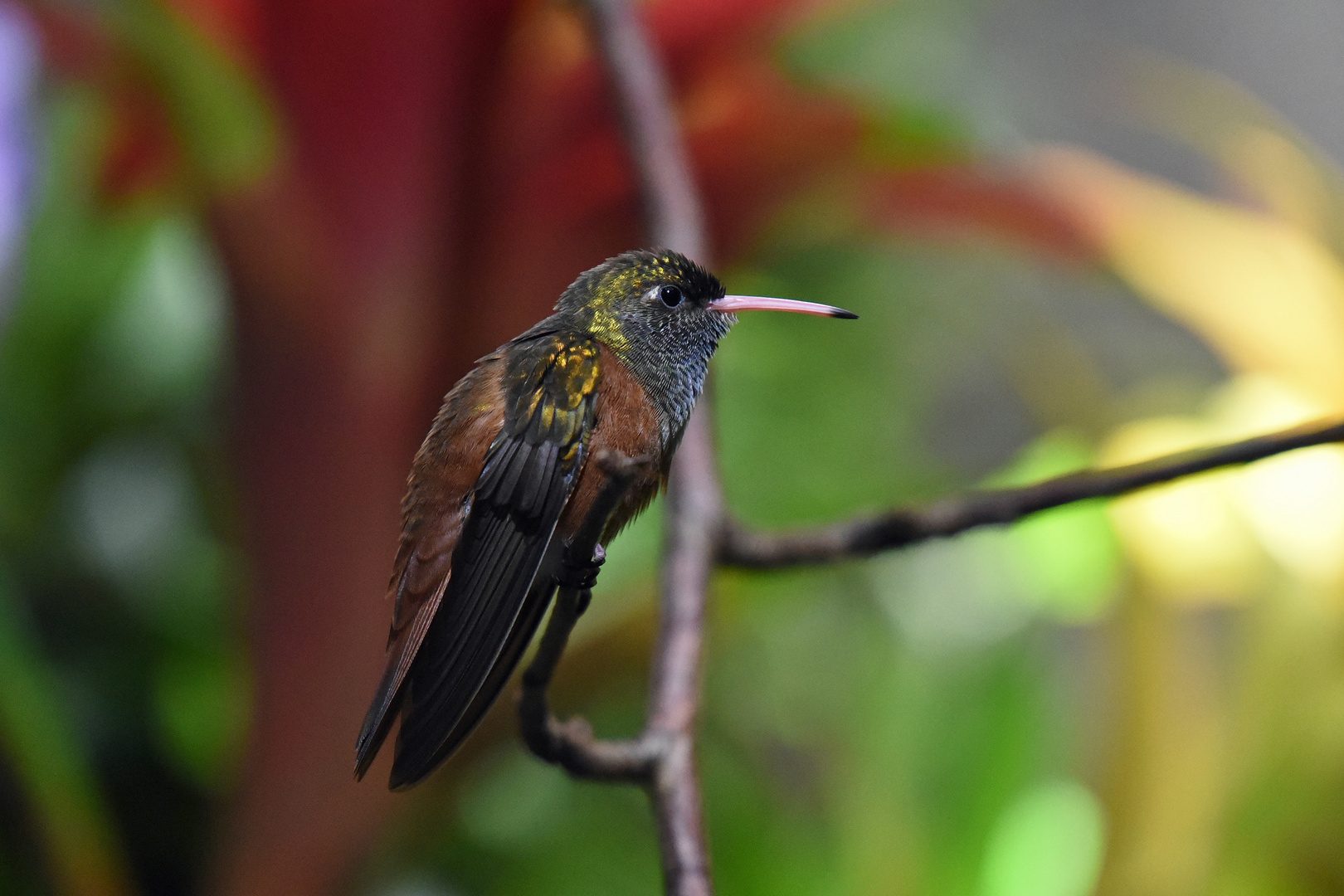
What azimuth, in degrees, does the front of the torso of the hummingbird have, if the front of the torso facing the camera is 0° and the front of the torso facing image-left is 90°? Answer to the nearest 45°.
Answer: approximately 270°
